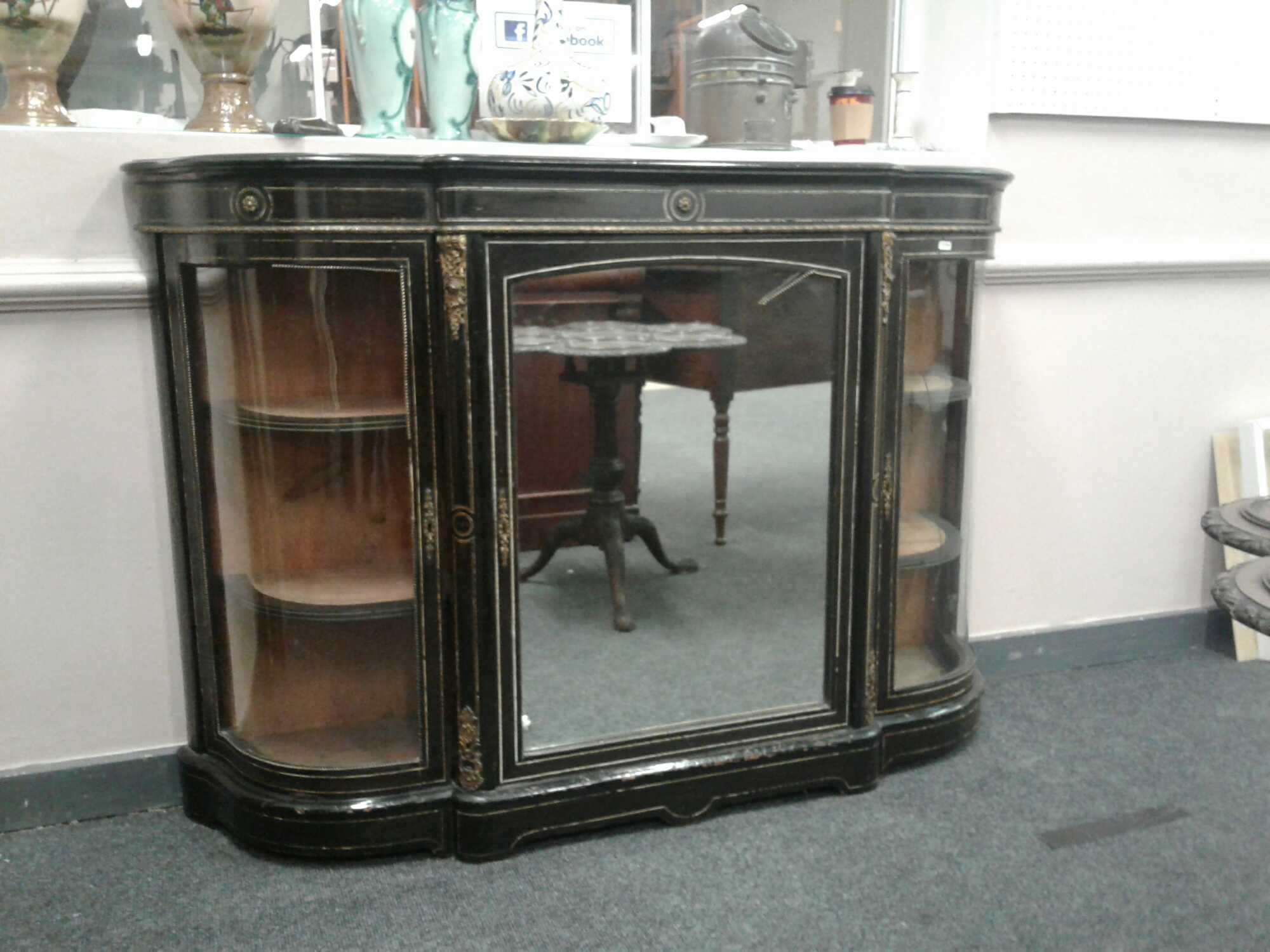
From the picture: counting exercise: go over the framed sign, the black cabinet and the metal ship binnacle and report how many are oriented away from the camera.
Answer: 0

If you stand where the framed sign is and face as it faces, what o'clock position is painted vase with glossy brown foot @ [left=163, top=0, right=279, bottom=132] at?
The painted vase with glossy brown foot is roughly at 2 o'clock from the framed sign.

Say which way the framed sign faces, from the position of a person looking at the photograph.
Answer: facing the viewer

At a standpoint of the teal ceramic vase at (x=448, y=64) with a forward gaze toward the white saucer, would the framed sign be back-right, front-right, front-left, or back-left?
front-left

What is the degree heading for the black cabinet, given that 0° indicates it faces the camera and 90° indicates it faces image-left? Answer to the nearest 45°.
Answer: approximately 315°

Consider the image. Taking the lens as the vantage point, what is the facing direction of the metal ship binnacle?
facing the viewer and to the right of the viewer

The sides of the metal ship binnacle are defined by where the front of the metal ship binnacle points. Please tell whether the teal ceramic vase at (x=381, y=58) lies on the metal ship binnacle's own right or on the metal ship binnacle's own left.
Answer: on the metal ship binnacle's own right
